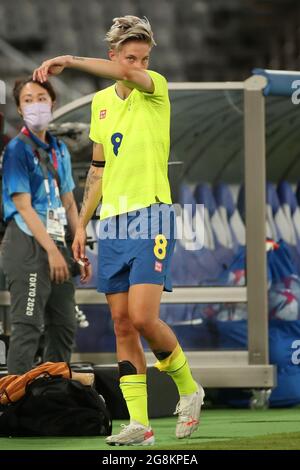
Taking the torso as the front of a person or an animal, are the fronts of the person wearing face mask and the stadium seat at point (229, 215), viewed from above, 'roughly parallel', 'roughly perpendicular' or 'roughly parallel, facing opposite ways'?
roughly parallel

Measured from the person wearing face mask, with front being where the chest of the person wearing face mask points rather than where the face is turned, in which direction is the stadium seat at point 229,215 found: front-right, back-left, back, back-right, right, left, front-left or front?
left

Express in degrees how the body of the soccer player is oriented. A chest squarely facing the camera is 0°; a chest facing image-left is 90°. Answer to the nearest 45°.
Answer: approximately 45°

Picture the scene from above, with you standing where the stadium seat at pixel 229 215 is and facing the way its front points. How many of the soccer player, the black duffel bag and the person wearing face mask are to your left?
0

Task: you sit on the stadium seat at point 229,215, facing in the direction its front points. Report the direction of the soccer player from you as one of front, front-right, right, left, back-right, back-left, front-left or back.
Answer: front-right

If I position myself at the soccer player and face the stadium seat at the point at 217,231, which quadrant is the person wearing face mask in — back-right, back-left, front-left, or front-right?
front-left

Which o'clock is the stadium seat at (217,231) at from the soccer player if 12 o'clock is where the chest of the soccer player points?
The stadium seat is roughly at 5 o'clock from the soccer player.

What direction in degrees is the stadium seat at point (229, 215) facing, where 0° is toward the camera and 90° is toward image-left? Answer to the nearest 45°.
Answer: approximately 315°

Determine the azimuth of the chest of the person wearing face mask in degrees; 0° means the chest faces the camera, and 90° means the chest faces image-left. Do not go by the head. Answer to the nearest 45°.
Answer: approximately 315°

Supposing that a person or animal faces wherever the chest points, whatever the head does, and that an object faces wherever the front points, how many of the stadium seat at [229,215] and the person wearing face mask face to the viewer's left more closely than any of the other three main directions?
0

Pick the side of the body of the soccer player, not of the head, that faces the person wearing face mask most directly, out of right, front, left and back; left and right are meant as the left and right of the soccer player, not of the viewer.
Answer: right

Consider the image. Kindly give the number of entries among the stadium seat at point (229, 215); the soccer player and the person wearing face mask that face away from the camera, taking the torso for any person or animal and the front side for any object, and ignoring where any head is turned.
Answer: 0
